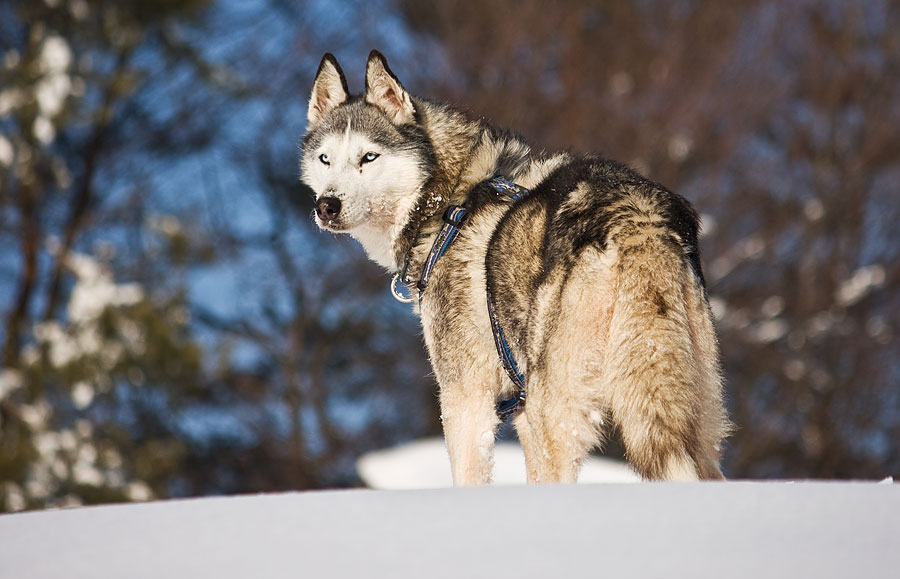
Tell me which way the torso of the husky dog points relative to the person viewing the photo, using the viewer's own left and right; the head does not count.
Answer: facing away from the viewer and to the left of the viewer
